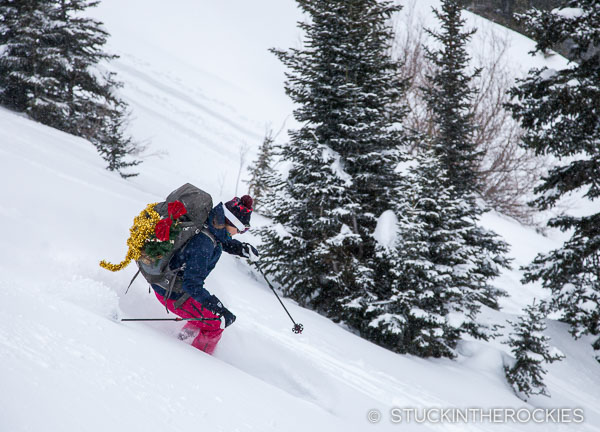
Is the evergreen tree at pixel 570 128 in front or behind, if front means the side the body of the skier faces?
in front

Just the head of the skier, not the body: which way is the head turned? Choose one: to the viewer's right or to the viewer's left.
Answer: to the viewer's right

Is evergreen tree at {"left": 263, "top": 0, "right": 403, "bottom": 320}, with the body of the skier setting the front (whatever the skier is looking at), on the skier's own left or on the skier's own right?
on the skier's own left

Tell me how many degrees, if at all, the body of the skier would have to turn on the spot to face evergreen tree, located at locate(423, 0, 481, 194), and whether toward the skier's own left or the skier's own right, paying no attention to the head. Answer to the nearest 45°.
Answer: approximately 45° to the skier's own left

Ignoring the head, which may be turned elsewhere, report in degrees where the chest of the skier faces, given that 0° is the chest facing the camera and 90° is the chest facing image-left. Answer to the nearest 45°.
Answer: approximately 270°

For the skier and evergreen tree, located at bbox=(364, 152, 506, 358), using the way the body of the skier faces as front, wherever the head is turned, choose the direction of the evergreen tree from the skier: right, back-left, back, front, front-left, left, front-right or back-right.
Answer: front-left

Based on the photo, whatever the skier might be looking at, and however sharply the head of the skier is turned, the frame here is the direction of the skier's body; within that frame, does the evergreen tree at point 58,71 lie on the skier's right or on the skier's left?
on the skier's left
